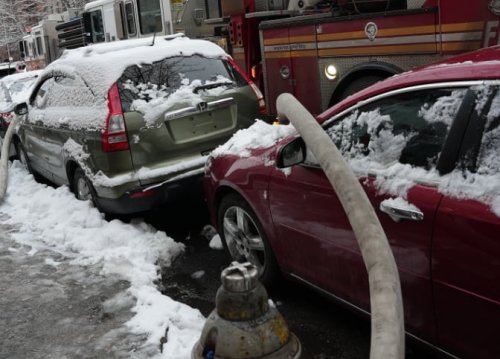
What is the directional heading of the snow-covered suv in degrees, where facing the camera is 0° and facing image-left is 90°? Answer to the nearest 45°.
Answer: approximately 135°

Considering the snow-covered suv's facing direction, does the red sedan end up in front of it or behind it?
behind

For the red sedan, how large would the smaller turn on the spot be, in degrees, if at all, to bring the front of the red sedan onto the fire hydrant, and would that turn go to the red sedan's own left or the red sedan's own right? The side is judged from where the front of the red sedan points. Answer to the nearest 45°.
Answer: approximately 90° to the red sedan's own left

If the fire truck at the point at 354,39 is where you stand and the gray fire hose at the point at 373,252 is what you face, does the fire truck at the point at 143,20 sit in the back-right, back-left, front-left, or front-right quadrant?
back-right

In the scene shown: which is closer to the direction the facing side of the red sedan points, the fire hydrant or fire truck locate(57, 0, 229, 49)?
the fire truck

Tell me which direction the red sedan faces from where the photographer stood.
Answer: facing away from the viewer and to the left of the viewer
